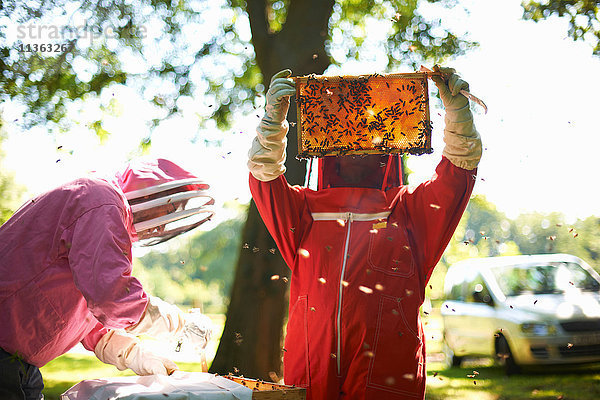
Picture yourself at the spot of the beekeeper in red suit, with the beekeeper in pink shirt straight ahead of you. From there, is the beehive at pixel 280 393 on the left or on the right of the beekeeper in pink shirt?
left

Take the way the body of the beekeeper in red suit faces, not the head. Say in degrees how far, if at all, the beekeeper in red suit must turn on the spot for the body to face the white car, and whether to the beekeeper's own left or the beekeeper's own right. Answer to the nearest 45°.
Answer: approximately 135° to the beekeeper's own left

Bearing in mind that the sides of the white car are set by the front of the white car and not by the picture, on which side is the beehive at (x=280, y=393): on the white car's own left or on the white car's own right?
on the white car's own right

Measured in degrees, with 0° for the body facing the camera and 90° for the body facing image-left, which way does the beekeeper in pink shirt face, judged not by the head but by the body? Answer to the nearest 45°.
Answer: approximately 270°

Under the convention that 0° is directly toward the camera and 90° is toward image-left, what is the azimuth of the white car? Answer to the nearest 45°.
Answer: approximately 315°

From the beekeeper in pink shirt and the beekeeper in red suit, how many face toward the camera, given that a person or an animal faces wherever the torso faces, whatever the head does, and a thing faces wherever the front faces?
1

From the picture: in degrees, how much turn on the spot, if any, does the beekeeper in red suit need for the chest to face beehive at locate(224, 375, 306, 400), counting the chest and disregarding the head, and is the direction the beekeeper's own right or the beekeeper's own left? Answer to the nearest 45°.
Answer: approximately 45° to the beekeeper's own right
